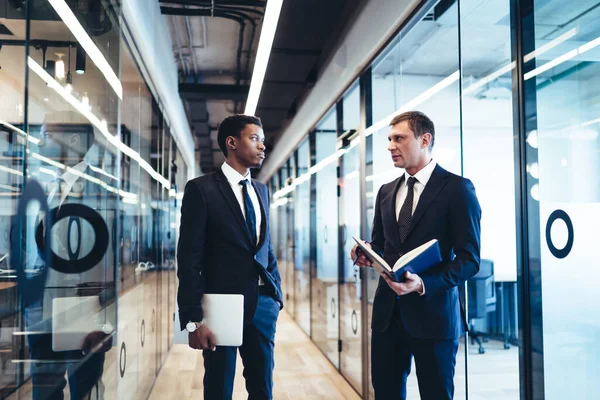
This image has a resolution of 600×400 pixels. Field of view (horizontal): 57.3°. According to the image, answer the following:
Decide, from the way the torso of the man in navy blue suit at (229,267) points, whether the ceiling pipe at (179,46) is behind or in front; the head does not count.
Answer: behind

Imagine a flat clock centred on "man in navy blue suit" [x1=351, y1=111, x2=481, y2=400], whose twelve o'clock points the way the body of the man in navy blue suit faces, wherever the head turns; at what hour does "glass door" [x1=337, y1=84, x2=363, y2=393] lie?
The glass door is roughly at 4 o'clock from the man in navy blue suit.

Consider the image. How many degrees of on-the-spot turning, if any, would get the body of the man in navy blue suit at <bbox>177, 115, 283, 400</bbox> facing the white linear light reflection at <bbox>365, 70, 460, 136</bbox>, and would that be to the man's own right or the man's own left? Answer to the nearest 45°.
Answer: approximately 90° to the man's own left

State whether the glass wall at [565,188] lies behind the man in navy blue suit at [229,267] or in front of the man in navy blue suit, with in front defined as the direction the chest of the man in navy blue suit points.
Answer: in front

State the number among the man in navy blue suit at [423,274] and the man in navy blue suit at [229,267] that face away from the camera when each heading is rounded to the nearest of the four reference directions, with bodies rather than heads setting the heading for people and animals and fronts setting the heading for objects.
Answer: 0

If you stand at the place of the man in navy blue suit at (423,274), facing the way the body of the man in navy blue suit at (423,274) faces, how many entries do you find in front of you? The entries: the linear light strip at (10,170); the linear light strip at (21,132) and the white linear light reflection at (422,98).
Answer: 2

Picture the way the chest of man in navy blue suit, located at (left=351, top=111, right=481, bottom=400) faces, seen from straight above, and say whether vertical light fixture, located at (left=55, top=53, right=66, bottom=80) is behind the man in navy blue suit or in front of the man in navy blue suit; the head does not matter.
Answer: in front

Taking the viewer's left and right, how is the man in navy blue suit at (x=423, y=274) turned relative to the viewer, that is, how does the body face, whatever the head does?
facing the viewer and to the left of the viewer

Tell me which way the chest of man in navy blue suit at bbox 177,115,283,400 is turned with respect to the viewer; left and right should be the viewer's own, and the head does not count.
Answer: facing the viewer and to the right of the viewer

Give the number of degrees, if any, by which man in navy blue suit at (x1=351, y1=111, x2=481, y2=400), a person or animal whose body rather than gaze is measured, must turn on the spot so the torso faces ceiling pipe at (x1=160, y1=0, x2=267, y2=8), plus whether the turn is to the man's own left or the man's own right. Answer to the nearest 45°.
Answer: approximately 90° to the man's own right

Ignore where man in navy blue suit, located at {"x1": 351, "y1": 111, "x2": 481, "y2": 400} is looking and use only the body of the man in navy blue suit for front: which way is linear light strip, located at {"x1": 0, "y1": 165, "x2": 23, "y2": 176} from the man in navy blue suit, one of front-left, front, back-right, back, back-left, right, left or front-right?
front

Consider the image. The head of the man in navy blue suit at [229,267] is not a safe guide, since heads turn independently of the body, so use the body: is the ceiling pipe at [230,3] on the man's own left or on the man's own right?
on the man's own left

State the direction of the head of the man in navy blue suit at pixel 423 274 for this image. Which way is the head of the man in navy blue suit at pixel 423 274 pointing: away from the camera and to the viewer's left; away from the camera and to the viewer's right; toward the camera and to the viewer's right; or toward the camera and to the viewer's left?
toward the camera and to the viewer's left
